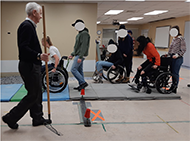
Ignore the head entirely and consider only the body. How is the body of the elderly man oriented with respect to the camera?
to the viewer's right

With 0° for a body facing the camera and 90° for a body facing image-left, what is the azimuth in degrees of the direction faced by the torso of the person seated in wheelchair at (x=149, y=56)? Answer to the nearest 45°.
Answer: approximately 90°

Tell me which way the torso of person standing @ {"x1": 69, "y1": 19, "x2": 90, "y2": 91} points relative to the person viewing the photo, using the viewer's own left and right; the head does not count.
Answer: facing to the left of the viewer

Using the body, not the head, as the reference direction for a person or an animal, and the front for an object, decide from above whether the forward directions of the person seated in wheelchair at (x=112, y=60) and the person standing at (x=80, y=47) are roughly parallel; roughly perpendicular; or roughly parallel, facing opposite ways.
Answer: roughly parallel

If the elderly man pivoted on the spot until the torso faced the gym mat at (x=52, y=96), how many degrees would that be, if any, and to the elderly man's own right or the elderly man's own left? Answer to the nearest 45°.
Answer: approximately 90° to the elderly man's own left

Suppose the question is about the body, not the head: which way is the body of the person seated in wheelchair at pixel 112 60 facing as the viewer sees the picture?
to the viewer's left

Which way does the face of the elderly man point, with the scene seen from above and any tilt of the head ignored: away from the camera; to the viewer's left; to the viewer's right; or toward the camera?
to the viewer's right

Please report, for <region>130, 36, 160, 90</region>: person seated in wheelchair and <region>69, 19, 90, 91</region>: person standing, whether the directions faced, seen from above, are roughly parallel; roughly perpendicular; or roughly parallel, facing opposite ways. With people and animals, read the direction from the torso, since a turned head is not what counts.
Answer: roughly parallel

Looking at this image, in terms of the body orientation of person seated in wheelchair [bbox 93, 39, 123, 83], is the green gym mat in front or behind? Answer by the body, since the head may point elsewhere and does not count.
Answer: in front
